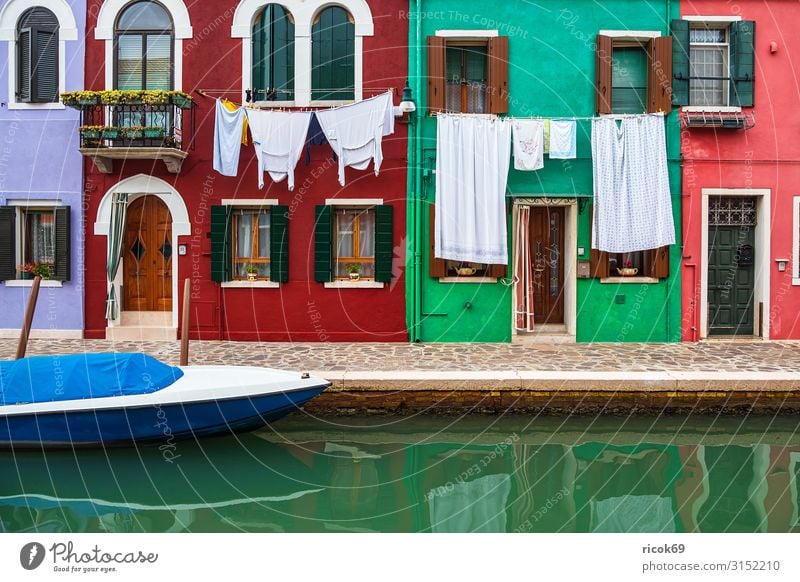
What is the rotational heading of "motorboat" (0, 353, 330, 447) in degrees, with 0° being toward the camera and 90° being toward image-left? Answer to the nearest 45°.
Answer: approximately 270°

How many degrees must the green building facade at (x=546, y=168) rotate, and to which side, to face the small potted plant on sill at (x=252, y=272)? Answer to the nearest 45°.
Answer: approximately 90° to its right

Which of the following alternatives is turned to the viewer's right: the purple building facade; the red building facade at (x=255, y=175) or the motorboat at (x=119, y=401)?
the motorboat

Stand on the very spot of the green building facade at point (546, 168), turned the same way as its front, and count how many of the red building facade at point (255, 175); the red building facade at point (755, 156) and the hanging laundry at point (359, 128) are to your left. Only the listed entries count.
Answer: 1

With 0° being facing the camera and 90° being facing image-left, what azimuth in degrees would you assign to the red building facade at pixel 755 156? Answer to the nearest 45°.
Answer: approximately 0°

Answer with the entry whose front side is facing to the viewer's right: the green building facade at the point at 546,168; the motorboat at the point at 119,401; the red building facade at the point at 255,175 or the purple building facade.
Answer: the motorboat

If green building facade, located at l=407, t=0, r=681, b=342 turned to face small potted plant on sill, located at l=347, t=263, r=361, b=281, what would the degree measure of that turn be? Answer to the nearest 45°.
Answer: approximately 90° to its right

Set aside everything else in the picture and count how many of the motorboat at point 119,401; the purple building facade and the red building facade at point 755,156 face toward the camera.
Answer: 2

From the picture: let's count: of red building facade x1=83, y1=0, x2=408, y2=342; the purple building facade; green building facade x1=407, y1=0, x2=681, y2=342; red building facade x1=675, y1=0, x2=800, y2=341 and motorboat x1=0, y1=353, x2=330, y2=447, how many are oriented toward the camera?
4
